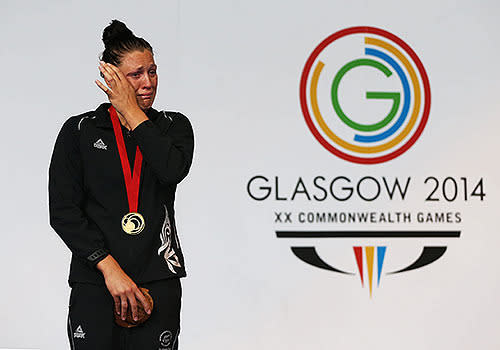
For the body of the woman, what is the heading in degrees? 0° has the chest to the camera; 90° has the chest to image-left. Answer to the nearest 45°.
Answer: approximately 0°

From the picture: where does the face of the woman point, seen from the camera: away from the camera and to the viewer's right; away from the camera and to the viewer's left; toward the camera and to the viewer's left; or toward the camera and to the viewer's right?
toward the camera and to the viewer's right
